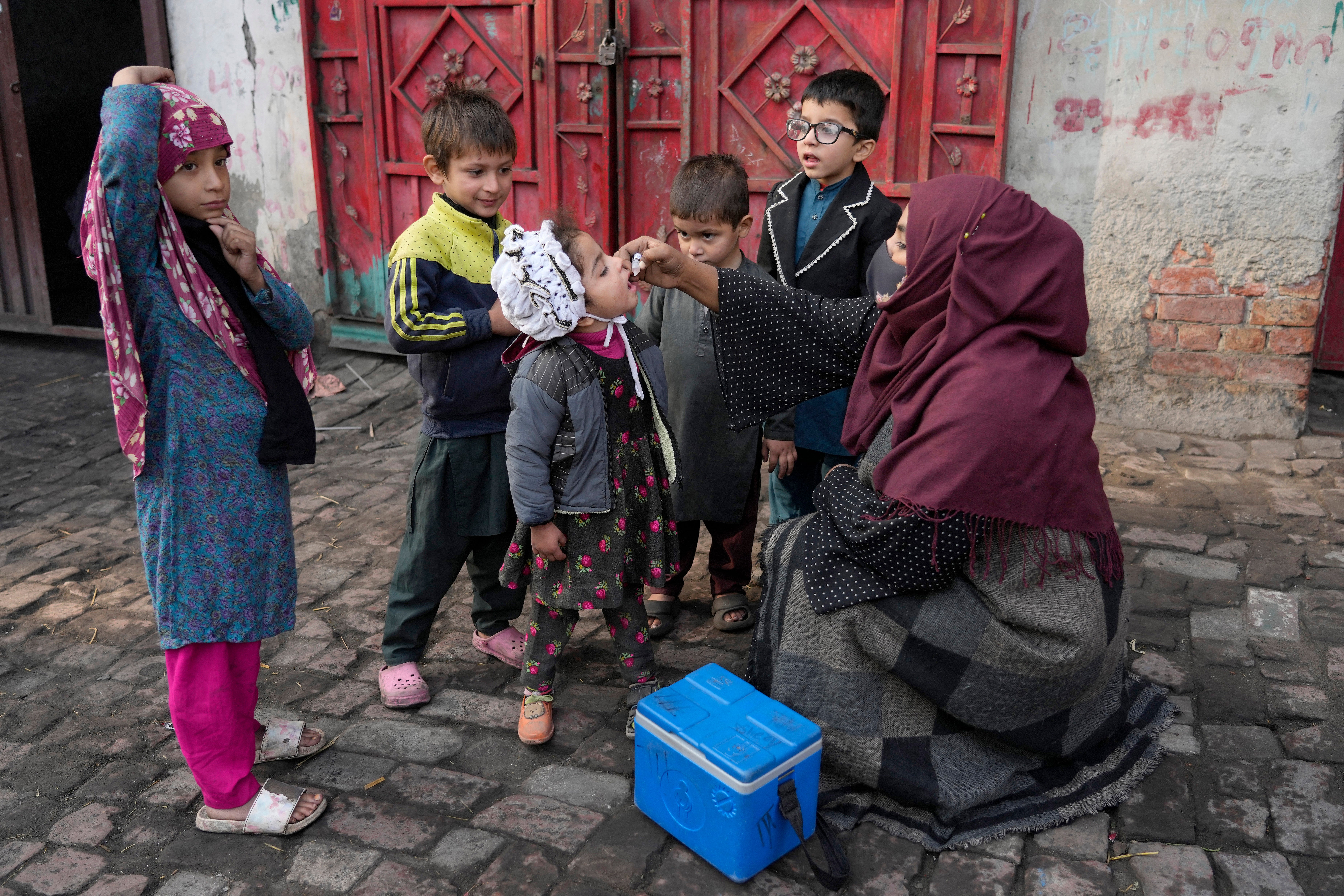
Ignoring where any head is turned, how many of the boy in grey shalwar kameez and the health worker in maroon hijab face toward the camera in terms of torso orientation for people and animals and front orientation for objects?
1

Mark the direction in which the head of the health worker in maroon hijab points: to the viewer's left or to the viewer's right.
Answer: to the viewer's left

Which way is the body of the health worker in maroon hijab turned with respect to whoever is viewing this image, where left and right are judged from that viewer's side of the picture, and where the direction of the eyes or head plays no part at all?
facing to the left of the viewer

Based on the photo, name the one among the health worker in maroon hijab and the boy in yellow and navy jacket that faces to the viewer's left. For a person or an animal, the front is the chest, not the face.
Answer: the health worker in maroon hijab

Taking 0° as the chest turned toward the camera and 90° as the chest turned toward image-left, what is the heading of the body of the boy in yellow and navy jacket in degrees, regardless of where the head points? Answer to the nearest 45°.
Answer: approximately 315°

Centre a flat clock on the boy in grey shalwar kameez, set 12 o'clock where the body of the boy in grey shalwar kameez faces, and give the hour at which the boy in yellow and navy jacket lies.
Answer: The boy in yellow and navy jacket is roughly at 2 o'clock from the boy in grey shalwar kameez.

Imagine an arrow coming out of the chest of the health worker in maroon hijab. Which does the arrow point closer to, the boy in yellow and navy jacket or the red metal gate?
the boy in yellow and navy jacket

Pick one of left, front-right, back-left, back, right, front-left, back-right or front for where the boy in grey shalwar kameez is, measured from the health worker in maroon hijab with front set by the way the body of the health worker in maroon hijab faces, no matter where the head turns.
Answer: front-right
